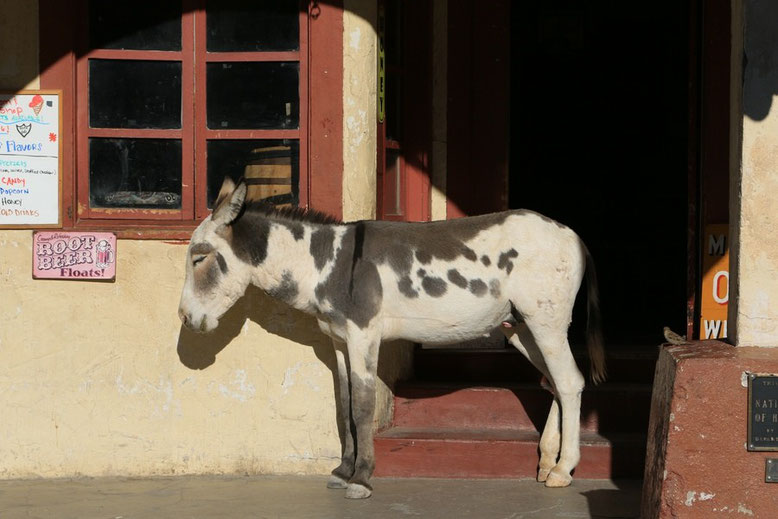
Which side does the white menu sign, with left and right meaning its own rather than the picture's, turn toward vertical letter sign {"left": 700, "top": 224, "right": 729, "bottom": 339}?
left

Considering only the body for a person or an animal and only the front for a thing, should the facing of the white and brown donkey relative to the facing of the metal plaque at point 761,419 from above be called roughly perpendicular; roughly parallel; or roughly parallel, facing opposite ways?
roughly perpendicular

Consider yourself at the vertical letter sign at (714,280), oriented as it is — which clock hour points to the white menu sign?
The white menu sign is roughly at 2 o'clock from the vertical letter sign.

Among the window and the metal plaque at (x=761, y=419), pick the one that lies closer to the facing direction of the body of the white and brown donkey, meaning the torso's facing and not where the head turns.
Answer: the window

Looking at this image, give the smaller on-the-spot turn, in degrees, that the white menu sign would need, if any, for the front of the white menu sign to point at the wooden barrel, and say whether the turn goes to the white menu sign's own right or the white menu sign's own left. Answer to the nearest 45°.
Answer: approximately 90° to the white menu sign's own left

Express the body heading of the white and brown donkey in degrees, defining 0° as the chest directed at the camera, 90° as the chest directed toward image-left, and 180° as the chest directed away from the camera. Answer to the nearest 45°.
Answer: approximately 90°
